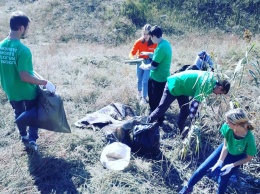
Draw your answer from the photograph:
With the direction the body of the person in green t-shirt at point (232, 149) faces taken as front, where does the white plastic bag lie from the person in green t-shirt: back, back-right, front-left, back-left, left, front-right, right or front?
front-right

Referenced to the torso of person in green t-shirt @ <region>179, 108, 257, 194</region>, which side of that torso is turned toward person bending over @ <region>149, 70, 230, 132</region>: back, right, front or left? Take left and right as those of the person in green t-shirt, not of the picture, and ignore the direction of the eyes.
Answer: right

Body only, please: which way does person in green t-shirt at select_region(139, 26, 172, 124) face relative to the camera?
to the viewer's left

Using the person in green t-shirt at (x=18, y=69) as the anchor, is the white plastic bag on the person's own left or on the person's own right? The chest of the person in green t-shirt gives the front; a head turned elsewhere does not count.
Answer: on the person's own right

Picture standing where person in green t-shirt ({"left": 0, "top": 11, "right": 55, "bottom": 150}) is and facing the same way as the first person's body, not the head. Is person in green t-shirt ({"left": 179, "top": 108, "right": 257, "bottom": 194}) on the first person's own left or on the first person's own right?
on the first person's own right

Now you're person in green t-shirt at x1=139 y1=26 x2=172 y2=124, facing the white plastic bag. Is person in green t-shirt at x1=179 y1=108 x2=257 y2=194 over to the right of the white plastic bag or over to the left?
left

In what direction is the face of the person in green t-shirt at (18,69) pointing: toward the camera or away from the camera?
away from the camera

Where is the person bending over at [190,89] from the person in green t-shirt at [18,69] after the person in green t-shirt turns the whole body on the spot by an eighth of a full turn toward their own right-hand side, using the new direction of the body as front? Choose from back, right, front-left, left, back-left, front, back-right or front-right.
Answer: front

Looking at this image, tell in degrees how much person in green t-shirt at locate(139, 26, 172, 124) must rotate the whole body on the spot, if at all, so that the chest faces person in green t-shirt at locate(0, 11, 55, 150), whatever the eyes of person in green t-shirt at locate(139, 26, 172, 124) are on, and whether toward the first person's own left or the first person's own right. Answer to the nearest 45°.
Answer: approximately 45° to the first person's own left

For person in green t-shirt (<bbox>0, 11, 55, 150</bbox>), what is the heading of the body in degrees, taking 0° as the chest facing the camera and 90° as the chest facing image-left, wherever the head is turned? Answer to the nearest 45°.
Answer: approximately 225°
